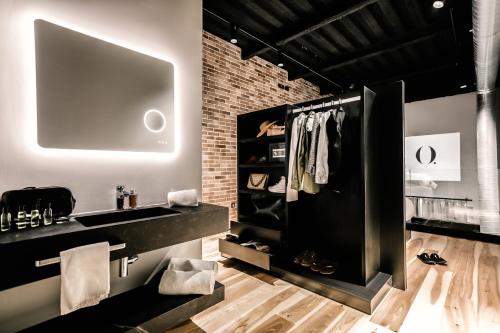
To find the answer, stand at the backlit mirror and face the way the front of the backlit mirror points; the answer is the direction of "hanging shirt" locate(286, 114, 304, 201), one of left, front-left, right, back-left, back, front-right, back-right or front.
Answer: front-left

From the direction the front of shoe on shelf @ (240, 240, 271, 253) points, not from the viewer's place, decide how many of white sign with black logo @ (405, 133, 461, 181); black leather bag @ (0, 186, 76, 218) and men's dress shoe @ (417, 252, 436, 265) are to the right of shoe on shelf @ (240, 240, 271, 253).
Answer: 1

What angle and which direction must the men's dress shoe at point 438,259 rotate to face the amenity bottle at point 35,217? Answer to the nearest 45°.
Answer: approximately 90° to its right

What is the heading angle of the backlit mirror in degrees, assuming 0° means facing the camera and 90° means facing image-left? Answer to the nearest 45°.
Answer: approximately 315°

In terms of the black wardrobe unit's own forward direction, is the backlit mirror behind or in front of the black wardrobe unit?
in front

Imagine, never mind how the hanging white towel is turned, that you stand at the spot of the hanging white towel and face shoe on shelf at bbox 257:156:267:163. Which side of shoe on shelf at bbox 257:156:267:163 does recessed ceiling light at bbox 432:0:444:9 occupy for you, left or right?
right

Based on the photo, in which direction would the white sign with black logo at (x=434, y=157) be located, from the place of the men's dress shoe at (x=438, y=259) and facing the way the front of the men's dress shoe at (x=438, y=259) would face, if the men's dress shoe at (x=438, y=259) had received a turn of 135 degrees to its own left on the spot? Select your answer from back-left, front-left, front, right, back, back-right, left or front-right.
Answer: front

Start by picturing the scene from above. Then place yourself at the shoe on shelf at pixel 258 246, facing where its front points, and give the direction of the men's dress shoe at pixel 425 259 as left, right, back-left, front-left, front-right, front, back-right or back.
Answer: front-left

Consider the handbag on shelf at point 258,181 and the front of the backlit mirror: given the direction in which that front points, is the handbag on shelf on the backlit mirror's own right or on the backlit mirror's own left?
on the backlit mirror's own left

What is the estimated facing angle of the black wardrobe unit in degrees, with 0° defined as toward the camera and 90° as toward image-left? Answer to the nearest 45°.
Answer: approximately 45°
